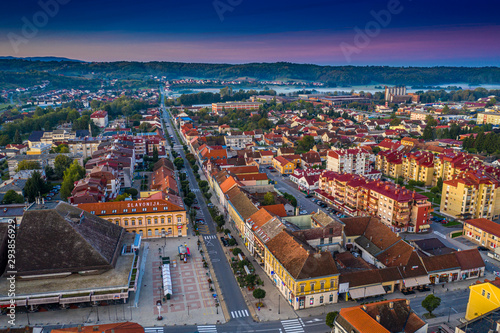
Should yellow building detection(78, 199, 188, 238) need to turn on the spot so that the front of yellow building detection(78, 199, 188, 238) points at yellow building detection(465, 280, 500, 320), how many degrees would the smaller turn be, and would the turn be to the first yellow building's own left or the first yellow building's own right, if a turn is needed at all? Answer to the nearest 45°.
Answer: approximately 45° to the first yellow building's own left

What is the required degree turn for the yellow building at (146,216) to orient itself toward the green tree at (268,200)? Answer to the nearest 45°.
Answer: approximately 90° to its left

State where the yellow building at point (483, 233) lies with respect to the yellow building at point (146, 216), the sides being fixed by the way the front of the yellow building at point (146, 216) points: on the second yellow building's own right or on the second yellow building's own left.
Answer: on the second yellow building's own left

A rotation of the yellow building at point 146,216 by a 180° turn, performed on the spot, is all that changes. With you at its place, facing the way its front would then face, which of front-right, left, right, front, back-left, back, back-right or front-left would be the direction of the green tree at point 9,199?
front-left

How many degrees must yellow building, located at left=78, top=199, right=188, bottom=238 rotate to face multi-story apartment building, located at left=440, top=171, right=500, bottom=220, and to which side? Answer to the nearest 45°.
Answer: approximately 90° to its left

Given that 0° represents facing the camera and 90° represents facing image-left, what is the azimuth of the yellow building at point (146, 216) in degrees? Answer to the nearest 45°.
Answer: approximately 0°
